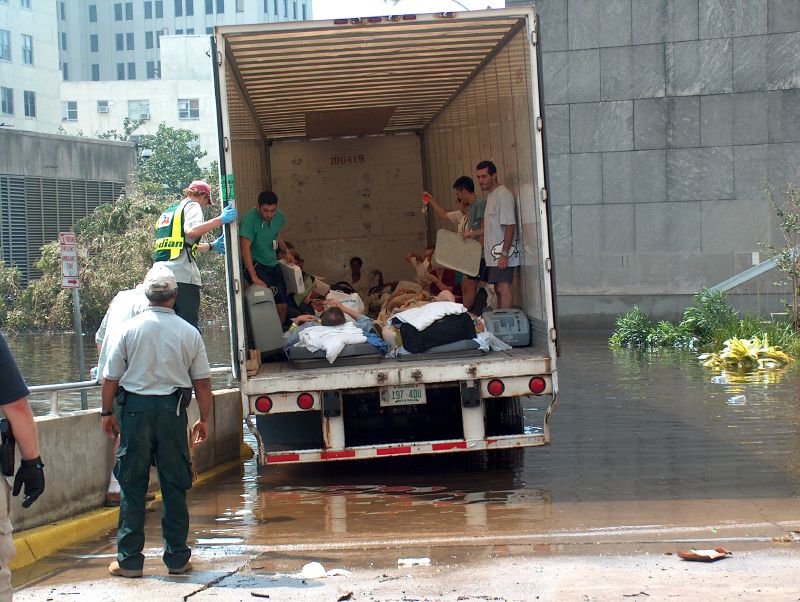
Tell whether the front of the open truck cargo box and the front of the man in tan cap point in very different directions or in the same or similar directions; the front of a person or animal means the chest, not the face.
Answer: same or similar directions

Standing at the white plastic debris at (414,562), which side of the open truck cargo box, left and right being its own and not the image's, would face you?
back

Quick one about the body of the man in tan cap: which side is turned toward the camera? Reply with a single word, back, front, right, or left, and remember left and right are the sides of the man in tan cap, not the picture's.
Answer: back

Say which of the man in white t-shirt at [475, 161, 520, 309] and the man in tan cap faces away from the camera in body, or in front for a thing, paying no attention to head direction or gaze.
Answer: the man in tan cap

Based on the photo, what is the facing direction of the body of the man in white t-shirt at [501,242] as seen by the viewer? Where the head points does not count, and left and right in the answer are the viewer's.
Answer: facing the viewer and to the left of the viewer

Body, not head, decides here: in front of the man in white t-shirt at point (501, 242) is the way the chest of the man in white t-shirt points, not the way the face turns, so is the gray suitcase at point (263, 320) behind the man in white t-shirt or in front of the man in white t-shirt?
in front

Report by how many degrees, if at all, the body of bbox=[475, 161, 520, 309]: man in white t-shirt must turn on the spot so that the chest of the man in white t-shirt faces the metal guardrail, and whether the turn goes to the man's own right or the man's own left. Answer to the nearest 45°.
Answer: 0° — they already face it

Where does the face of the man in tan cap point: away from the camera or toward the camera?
away from the camera

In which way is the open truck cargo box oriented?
away from the camera

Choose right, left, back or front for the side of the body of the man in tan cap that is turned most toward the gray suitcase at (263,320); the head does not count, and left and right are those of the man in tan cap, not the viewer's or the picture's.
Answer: front

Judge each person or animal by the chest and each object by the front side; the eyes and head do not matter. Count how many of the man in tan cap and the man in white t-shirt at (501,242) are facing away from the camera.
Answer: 1

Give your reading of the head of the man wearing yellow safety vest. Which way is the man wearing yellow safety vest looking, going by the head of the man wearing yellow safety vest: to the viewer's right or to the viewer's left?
to the viewer's right

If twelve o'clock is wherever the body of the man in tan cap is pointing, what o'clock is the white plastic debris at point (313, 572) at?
The white plastic debris is roughly at 4 o'clock from the man in tan cap.

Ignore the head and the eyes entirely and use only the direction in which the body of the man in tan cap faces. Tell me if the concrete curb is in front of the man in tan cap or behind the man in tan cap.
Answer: in front

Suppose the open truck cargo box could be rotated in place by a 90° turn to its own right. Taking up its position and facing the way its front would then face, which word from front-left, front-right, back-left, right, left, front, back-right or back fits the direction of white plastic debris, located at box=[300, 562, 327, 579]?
right
